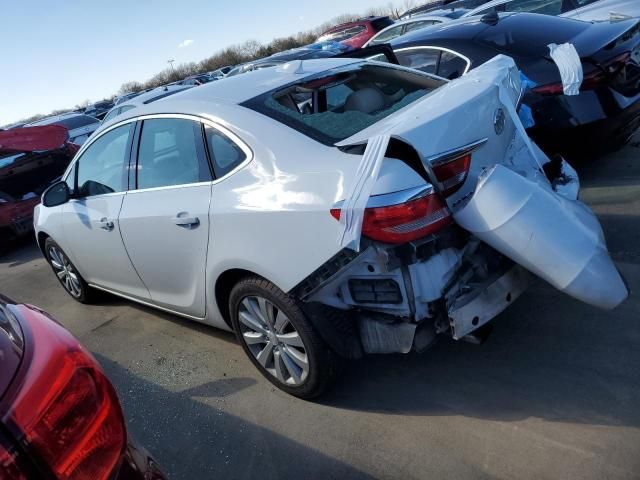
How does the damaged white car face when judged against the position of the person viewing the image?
facing away from the viewer and to the left of the viewer

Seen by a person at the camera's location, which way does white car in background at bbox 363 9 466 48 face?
facing away from the viewer and to the left of the viewer

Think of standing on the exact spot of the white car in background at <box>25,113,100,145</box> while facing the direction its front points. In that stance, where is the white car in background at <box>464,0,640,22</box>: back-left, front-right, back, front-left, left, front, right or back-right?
back

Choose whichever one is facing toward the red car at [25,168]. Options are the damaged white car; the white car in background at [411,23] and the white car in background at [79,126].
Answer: the damaged white car

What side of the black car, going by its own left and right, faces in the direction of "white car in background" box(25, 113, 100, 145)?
front

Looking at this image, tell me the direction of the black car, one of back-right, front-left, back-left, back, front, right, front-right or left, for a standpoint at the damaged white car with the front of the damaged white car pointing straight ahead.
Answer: right

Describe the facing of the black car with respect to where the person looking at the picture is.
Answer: facing away from the viewer and to the left of the viewer

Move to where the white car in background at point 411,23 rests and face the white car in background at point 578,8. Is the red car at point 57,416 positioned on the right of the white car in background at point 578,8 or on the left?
right

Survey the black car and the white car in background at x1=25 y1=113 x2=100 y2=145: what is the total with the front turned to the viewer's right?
0

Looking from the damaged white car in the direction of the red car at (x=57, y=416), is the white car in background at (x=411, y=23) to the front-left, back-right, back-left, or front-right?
back-right

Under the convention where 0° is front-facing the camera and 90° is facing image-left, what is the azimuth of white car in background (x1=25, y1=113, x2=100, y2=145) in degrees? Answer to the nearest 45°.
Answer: approximately 135°

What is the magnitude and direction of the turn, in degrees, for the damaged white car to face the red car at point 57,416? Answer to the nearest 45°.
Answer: approximately 90° to its left

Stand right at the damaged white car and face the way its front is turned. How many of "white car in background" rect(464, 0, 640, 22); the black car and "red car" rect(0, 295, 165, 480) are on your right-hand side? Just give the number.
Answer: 2

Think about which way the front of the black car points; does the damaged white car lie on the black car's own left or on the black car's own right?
on the black car's own left
